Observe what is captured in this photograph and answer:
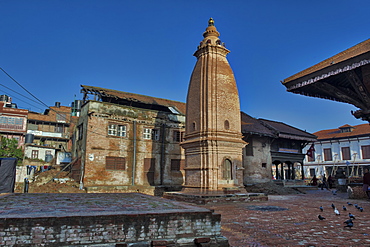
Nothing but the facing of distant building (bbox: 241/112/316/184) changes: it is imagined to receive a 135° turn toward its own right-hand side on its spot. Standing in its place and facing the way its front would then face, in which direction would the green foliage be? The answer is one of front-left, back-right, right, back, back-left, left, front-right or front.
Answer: front

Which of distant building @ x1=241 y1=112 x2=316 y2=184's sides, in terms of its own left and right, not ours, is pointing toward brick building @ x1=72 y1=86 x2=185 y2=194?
right

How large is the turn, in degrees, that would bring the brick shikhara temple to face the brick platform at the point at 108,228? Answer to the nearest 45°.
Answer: approximately 45° to its right

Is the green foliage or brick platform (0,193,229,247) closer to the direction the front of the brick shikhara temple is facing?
the brick platform

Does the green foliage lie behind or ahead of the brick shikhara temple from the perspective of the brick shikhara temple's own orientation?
behind

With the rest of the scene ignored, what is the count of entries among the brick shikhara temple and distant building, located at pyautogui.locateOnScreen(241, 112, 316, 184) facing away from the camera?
0

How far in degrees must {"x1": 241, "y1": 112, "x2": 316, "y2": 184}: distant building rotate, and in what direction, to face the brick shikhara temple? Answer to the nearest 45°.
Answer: approximately 45° to its right

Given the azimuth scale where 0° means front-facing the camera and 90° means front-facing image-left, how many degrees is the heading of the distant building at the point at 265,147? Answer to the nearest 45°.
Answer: approximately 315°

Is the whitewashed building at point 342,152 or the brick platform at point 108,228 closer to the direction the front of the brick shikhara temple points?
the brick platform
